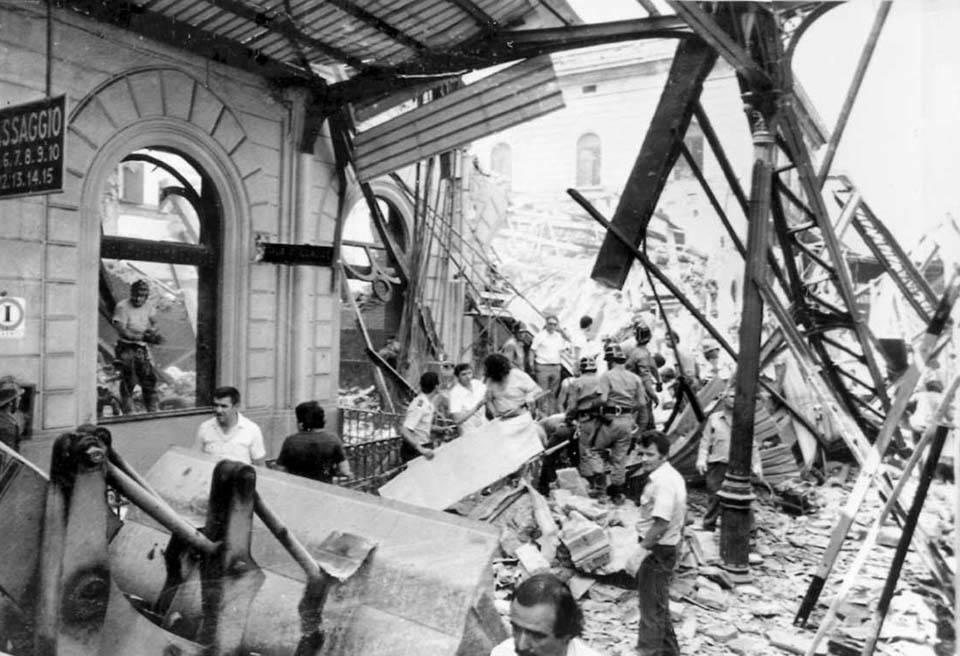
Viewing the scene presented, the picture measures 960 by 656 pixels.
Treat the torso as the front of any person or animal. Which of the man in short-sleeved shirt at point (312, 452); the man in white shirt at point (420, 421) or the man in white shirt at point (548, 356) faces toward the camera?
the man in white shirt at point (548, 356)

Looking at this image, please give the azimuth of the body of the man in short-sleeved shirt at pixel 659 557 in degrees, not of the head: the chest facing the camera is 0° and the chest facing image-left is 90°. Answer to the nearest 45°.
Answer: approximately 45°

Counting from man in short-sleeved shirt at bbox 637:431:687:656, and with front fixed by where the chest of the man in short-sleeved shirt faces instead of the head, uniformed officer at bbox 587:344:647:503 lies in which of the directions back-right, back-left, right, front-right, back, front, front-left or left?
back-right

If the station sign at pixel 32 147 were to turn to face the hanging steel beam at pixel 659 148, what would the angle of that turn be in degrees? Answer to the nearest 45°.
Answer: approximately 135° to its left

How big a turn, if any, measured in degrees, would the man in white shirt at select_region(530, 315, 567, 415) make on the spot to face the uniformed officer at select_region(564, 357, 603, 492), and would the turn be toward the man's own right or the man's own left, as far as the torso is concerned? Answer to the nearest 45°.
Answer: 0° — they already face them

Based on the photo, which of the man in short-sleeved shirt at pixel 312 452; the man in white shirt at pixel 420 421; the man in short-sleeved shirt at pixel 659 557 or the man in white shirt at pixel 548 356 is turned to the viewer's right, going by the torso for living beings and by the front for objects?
the man in white shirt at pixel 420 421

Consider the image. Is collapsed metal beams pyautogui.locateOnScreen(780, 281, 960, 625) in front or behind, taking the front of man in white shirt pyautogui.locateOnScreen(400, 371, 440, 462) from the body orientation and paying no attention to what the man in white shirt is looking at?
in front

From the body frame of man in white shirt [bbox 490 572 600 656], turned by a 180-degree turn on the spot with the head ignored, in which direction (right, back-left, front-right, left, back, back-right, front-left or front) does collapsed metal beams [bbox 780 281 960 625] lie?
front

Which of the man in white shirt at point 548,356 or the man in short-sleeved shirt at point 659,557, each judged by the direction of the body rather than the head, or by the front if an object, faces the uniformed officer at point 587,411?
the man in white shirt

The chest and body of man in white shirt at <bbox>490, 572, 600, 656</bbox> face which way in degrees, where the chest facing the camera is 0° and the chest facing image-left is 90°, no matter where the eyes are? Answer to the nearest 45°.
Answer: approximately 45°

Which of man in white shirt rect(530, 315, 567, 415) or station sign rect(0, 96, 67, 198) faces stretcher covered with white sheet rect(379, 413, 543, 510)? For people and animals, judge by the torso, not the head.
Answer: the man in white shirt

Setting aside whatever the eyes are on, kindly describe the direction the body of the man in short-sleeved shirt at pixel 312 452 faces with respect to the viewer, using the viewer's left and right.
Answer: facing away from the viewer
